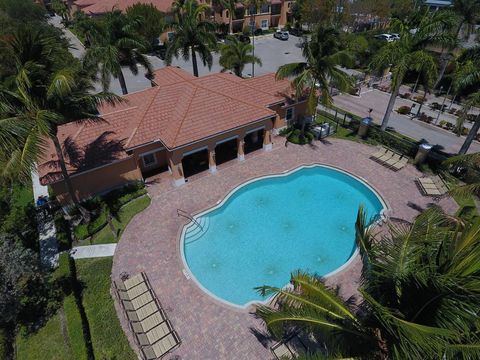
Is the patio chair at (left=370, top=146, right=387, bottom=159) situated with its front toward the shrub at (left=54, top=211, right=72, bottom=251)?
yes

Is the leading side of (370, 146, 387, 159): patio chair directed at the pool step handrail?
yes

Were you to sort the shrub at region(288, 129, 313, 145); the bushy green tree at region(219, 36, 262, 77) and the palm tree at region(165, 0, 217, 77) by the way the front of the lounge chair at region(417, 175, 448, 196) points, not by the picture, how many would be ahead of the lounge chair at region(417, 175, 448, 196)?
3

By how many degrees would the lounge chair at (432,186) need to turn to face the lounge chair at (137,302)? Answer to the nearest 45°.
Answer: approximately 45° to its left

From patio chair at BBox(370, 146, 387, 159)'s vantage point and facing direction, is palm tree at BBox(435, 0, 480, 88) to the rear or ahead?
to the rear

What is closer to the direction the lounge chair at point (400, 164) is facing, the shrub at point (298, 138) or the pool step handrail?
the pool step handrail

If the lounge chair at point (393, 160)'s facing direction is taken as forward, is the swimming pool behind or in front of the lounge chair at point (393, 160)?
in front

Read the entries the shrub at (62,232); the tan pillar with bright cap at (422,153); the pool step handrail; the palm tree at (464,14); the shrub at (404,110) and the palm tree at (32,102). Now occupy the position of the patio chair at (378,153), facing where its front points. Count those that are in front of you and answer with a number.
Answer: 3

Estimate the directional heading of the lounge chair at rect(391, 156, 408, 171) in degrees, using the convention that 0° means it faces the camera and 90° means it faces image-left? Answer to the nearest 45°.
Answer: approximately 45°

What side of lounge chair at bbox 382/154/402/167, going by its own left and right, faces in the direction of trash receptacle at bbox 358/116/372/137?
right

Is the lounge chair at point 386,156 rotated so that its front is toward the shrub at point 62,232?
yes

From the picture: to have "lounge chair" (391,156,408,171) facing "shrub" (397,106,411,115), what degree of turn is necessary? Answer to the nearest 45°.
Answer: approximately 135° to its right

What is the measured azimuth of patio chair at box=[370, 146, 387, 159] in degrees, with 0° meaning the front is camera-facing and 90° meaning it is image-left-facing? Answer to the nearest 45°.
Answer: approximately 45°

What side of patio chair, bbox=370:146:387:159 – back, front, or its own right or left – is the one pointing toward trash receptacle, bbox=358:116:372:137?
right

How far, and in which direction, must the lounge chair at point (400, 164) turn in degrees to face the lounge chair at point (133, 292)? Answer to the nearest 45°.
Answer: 0° — it already faces it
